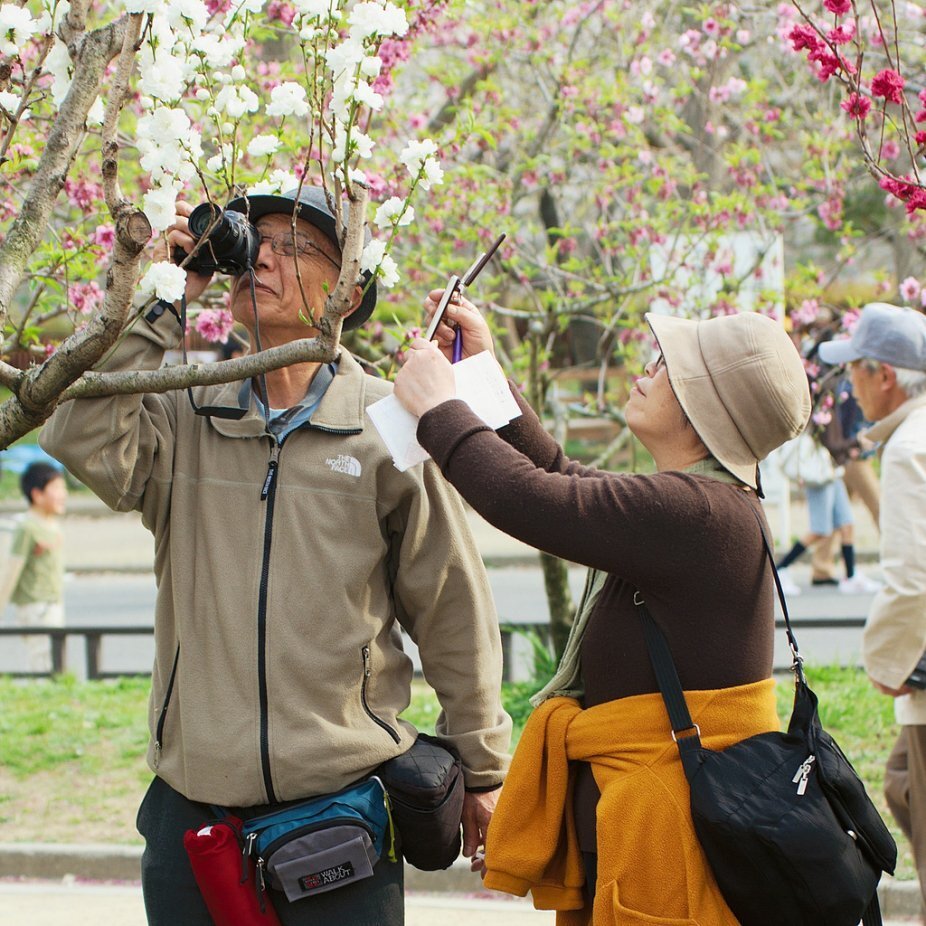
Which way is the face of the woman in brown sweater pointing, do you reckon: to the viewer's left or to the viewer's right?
to the viewer's left

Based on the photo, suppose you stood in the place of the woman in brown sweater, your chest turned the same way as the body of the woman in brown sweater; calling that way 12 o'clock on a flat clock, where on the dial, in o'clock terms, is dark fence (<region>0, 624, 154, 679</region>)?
The dark fence is roughly at 2 o'clock from the woman in brown sweater.

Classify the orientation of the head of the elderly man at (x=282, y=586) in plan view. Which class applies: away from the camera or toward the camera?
toward the camera

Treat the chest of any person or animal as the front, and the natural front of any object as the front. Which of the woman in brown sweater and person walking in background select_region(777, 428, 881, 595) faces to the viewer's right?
the person walking in background

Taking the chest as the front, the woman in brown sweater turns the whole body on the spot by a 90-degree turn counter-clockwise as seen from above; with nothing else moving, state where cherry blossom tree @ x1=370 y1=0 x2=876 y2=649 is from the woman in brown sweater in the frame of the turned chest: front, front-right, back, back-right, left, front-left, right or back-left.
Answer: back

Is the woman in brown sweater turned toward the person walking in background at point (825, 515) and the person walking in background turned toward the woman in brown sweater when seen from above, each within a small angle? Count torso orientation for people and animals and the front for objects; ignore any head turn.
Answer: no

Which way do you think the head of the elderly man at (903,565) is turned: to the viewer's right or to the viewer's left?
to the viewer's left

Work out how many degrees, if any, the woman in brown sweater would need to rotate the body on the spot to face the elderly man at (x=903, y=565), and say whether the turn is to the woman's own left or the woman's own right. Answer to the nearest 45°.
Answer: approximately 135° to the woman's own right

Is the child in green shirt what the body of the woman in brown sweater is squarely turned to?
no

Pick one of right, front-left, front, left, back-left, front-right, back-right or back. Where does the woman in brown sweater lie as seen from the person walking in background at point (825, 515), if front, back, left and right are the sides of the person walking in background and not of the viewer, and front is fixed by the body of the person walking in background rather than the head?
right

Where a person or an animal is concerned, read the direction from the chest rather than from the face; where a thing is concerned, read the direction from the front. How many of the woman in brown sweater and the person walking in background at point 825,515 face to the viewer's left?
1

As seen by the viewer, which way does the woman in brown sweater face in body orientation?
to the viewer's left

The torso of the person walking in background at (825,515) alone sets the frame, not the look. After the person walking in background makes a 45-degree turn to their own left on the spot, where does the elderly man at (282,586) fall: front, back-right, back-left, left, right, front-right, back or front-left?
back-right

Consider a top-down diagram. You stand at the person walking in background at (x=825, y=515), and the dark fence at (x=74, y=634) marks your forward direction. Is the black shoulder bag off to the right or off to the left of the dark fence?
left

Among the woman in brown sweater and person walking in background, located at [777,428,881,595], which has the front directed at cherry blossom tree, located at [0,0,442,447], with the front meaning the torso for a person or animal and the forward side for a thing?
the woman in brown sweater

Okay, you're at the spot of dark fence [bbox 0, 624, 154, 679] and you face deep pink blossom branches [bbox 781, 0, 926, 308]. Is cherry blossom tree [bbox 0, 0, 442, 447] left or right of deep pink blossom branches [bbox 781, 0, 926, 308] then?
right
